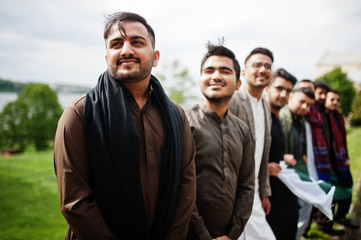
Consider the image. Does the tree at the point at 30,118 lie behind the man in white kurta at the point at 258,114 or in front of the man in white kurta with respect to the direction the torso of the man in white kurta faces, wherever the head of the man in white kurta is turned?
behind

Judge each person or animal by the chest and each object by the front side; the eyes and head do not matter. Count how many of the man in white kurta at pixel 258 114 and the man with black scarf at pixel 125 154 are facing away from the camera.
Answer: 0

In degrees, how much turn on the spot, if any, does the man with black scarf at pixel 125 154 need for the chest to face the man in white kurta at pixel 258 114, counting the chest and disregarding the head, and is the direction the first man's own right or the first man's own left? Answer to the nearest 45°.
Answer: approximately 90° to the first man's own left

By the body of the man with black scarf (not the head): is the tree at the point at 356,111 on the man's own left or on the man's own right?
on the man's own left

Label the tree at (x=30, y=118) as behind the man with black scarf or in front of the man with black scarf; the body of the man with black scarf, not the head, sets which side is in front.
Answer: behind

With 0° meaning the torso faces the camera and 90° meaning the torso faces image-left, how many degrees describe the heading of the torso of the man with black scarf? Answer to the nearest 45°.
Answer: approximately 315°
